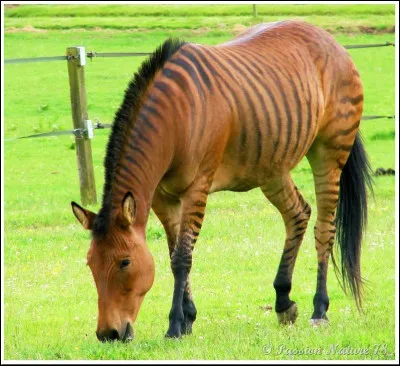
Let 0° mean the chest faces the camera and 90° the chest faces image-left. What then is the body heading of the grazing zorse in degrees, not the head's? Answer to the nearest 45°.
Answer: approximately 45°
